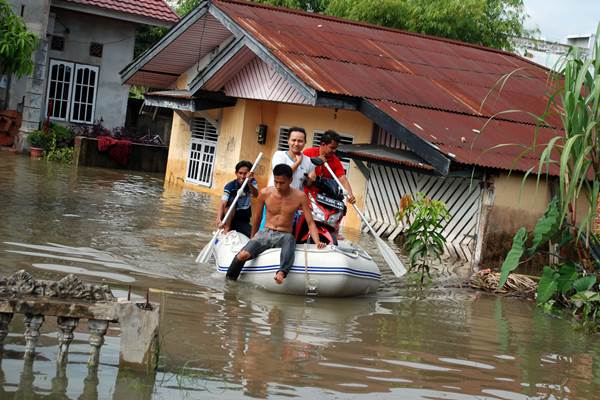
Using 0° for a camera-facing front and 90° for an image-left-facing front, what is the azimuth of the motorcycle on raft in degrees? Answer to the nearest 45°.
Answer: approximately 0°

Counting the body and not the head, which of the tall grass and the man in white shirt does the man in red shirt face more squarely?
the tall grass

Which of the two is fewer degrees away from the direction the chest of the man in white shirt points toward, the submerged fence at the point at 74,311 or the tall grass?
the submerged fence

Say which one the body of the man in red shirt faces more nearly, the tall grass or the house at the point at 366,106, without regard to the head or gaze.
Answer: the tall grass

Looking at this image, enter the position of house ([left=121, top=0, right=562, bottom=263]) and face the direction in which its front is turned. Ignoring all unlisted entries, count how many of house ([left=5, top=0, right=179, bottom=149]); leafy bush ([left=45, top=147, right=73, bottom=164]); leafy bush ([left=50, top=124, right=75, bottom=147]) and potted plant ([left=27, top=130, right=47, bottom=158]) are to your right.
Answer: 4
